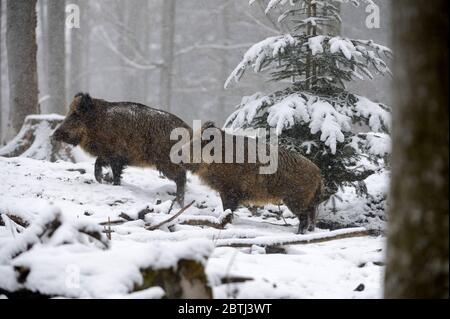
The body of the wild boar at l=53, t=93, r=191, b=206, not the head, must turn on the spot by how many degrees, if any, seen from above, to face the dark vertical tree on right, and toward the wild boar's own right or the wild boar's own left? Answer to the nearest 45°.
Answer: approximately 90° to the wild boar's own left

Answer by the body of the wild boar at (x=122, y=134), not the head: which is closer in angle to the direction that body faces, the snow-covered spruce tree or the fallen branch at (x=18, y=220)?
the fallen branch

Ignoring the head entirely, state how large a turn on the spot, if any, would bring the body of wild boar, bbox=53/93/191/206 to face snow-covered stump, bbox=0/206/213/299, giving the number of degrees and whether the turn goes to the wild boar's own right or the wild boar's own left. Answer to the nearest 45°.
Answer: approximately 90° to the wild boar's own left

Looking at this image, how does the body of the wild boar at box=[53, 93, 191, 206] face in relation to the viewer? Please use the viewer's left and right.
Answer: facing to the left of the viewer

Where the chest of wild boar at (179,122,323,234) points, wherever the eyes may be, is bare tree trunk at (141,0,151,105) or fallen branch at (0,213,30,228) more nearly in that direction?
the fallen branch

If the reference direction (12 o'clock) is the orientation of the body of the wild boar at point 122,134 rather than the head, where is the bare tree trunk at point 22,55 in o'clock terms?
The bare tree trunk is roughly at 2 o'clock from the wild boar.

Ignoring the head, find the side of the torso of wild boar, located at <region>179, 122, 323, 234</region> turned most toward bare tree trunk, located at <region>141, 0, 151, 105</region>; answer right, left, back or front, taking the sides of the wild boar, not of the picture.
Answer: right

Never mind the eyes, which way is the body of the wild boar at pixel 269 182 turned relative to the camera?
to the viewer's left
